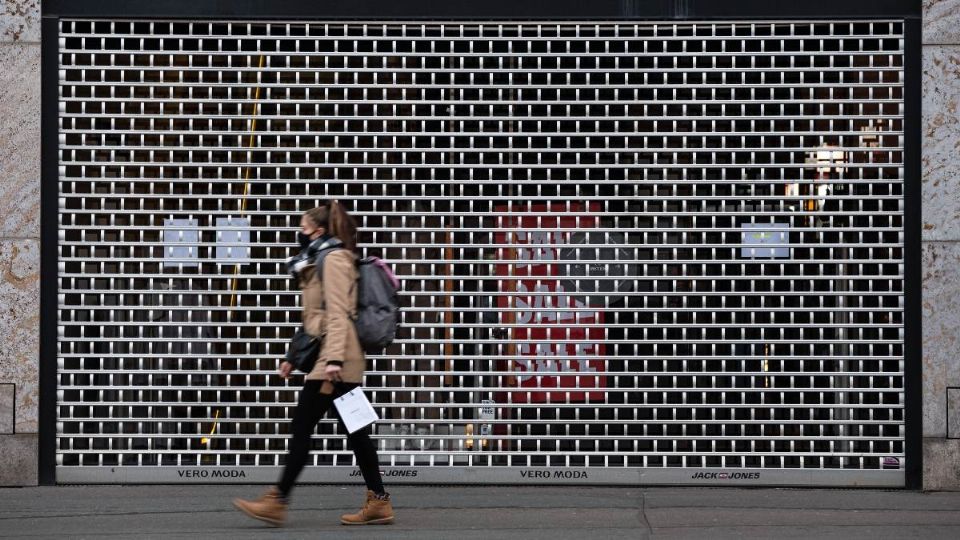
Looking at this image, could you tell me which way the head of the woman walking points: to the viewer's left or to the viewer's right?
to the viewer's left

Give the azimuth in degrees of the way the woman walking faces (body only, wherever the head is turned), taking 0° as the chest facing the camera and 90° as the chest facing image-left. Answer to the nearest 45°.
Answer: approximately 90°

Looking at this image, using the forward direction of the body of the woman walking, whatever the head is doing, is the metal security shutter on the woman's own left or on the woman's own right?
on the woman's own right

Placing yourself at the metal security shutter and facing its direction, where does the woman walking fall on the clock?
The woman walking is roughly at 1 o'clock from the metal security shutter.

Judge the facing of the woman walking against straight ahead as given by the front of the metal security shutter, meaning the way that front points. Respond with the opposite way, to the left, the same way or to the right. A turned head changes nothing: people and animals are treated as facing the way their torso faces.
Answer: to the right

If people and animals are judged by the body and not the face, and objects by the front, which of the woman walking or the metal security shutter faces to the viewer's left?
the woman walking

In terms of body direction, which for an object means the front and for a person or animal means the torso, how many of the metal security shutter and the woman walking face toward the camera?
1
